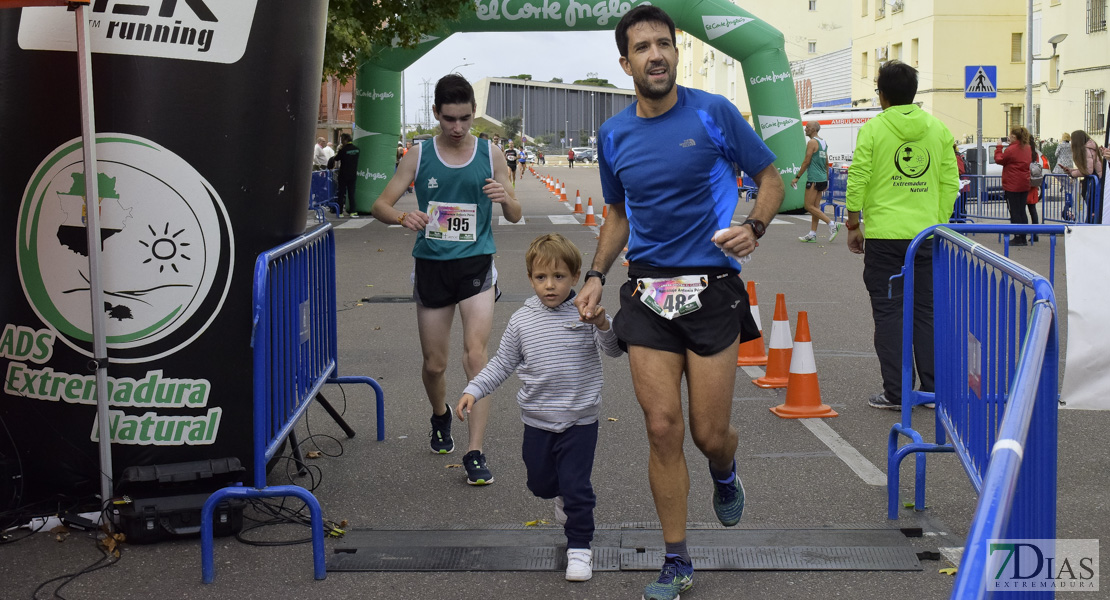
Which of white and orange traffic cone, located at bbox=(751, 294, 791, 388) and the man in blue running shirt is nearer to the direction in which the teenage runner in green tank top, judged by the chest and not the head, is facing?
the man in blue running shirt

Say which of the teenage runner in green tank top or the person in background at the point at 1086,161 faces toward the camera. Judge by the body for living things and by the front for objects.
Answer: the teenage runner in green tank top

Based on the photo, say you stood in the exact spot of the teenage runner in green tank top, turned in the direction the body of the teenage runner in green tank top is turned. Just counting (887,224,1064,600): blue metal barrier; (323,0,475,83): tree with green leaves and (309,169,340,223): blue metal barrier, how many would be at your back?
2

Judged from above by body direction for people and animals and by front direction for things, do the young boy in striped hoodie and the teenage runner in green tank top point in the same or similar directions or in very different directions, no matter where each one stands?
same or similar directions

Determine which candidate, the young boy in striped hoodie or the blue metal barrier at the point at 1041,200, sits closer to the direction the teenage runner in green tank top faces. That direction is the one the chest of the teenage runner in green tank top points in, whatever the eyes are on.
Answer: the young boy in striped hoodie

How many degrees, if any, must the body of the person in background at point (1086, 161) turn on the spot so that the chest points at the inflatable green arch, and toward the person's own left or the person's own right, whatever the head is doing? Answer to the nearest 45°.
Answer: approximately 45° to the person's own right

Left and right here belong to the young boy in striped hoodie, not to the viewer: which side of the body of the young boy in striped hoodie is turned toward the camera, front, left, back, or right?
front

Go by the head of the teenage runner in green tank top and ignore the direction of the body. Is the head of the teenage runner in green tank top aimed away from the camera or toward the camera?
toward the camera

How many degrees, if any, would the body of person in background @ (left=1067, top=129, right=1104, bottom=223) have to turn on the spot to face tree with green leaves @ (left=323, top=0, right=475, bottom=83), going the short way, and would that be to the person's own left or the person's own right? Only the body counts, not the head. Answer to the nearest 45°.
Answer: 0° — they already face it

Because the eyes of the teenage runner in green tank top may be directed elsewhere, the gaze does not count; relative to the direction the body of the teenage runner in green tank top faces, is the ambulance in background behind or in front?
behind

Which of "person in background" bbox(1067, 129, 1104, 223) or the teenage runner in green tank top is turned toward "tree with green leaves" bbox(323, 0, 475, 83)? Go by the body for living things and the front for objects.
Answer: the person in background

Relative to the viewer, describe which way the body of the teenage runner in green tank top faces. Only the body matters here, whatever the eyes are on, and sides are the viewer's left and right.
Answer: facing the viewer

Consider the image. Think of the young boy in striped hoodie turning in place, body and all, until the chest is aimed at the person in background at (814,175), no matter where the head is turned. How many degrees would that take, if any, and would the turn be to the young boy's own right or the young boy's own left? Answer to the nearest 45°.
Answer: approximately 180°

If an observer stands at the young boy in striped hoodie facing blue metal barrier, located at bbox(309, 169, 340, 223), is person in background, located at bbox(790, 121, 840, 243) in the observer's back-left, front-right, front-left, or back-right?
front-right
